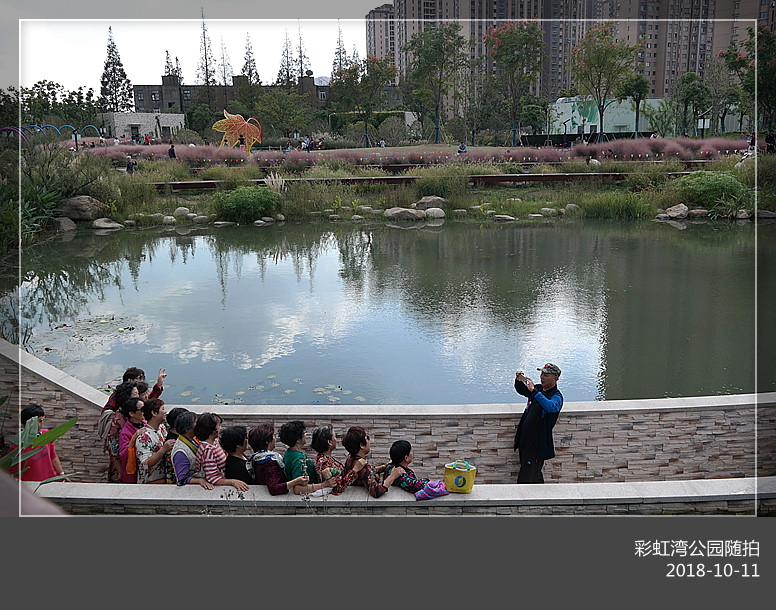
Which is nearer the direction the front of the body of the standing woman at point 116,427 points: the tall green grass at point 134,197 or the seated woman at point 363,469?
the seated woman

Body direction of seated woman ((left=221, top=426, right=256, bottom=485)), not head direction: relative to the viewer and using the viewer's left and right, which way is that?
facing to the right of the viewer

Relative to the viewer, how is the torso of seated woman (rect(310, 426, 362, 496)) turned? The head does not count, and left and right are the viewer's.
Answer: facing to the right of the viewer

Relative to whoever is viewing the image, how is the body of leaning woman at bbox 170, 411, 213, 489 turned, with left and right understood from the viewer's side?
facing to the right of the viewer

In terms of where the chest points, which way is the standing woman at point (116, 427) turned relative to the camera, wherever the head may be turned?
to the viewer's right

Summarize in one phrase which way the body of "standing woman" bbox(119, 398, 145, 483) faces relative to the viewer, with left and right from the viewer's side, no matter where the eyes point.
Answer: facing to the right of the viewer
